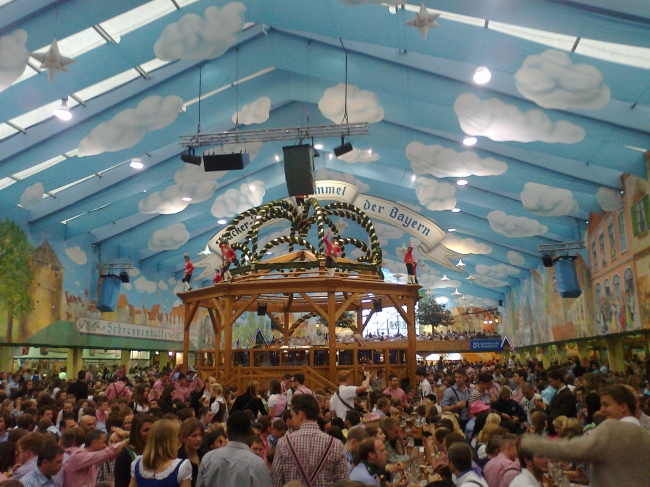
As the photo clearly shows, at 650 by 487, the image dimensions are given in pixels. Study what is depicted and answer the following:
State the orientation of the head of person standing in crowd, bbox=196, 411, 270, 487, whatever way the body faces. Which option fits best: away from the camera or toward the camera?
away from the camera

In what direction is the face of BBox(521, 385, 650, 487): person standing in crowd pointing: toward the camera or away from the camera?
toward the camera

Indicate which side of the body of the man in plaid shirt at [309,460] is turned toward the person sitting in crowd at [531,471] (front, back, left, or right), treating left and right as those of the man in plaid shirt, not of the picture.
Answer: right

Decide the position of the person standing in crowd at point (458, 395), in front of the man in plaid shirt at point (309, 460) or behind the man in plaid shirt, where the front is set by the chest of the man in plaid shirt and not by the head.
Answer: in front

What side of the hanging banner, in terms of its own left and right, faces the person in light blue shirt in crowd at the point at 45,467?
front

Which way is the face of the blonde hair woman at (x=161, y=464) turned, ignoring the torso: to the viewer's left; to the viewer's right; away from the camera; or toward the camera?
away from the camera

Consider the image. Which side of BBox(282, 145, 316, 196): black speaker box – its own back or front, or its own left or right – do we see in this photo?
front

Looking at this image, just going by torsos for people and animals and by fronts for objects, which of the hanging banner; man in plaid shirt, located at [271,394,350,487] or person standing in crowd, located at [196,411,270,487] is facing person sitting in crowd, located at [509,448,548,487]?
the hanging banner

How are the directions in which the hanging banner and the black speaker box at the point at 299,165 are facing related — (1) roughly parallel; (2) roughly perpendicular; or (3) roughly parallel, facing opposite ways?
roughly parallel

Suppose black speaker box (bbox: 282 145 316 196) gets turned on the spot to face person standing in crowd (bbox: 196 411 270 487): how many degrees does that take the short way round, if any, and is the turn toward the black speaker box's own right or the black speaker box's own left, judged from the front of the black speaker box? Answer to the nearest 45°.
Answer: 0° — it already faces them

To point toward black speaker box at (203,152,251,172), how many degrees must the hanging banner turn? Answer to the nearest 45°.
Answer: approximately 45° to its right

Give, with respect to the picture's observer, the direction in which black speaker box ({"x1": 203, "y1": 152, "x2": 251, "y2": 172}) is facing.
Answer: facing the viewer and to the left of the viewer

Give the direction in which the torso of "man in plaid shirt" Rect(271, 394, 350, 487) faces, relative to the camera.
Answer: away from the camera

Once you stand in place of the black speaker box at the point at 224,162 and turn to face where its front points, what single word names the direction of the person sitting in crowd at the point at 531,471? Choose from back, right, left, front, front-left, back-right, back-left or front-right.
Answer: front-left

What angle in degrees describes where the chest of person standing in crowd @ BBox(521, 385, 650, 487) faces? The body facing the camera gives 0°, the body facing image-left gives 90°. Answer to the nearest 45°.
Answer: approximately 135°

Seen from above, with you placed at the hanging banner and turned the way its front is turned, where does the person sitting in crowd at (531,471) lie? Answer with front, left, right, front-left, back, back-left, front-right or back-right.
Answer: front

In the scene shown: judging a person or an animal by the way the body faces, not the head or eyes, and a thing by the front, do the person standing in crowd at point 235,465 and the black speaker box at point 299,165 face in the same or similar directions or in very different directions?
very different directions

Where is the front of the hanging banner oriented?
toward the camera

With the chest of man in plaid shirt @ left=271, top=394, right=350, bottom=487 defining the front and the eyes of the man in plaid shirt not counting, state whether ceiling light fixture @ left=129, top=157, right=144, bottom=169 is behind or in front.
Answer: in front
